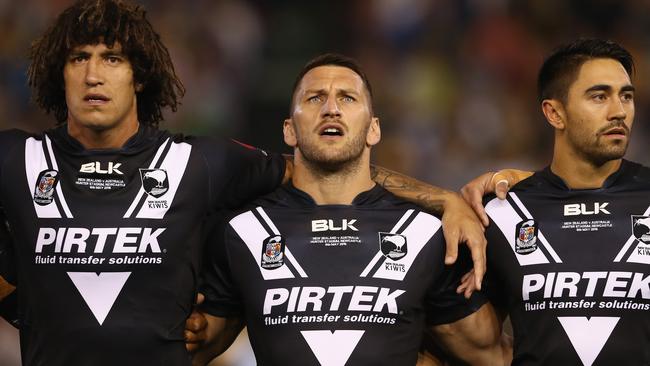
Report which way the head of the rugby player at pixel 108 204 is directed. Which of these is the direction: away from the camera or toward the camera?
toward the camera

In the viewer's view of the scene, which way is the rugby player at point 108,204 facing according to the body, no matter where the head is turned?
toward the camera

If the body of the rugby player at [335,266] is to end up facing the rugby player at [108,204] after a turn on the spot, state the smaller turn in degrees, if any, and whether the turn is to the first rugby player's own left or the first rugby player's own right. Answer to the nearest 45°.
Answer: approximately 90° to the first rugby player's own right

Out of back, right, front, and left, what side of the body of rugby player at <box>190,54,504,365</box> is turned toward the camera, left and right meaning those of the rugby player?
front

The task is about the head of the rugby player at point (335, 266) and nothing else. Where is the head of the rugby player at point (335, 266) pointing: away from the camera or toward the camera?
toward the camera

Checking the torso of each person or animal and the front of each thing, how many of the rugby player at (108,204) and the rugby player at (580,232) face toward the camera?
2

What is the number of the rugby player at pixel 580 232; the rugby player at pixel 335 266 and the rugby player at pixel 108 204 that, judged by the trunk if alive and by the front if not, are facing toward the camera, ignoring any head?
3

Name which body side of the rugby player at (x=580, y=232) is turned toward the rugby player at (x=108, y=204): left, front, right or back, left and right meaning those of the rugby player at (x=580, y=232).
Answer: right

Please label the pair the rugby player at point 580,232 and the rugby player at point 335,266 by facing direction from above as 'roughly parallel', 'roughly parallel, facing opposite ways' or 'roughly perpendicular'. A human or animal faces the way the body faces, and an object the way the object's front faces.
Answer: roughly parallel

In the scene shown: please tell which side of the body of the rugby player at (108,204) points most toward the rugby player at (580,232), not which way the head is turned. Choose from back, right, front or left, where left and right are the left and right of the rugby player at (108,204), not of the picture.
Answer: left
